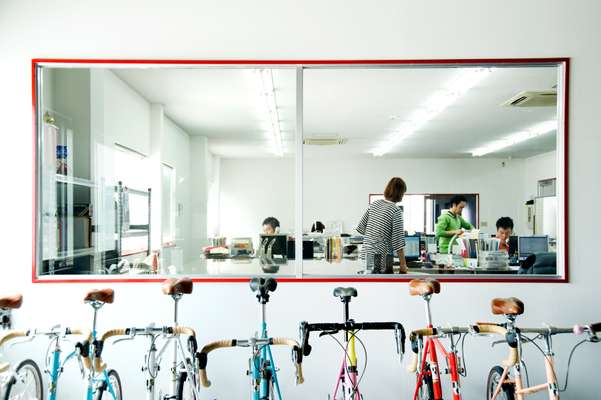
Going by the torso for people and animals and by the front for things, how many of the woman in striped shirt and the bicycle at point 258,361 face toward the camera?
1

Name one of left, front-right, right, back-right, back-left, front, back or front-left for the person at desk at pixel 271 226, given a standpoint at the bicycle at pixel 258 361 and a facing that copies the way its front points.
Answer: back

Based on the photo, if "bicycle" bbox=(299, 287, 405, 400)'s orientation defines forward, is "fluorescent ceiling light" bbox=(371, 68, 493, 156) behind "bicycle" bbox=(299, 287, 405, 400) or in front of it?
behind

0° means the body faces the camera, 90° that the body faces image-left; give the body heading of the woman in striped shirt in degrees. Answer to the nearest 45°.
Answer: approximately 225°

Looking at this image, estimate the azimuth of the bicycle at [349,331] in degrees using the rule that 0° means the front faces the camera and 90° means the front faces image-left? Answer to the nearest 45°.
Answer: approximately 0°

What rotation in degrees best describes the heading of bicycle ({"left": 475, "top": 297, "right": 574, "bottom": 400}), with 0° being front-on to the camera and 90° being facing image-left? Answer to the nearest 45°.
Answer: approximately 315°

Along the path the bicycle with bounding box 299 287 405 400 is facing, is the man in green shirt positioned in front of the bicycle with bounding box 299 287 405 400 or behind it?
behind
